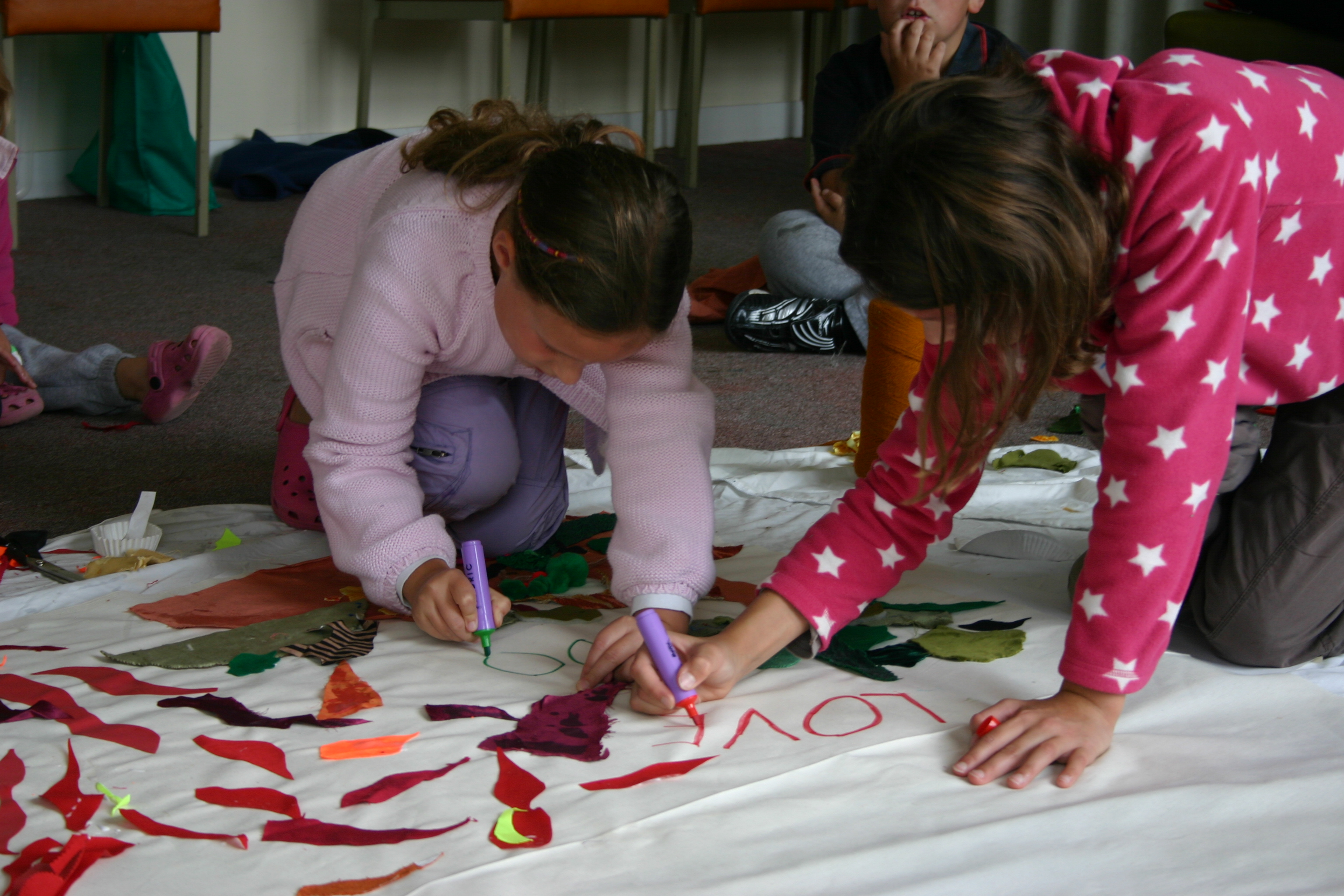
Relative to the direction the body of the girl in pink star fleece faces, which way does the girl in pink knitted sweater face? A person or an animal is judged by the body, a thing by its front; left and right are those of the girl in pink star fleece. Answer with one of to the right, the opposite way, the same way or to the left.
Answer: to the left

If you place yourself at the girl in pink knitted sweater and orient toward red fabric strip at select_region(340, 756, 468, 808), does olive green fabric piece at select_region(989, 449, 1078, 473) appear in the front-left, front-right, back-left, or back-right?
back-left

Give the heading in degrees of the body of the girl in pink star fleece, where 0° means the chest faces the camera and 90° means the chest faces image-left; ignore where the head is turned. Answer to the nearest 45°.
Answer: approximately 45°

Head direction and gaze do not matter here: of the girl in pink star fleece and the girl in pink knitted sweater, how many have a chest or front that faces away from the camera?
0
